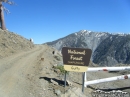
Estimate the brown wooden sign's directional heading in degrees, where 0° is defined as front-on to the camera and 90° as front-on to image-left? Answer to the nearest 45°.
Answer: approximately 0°
